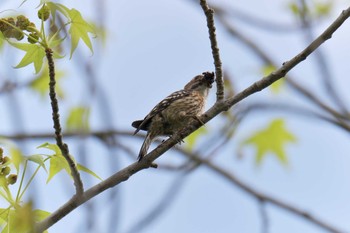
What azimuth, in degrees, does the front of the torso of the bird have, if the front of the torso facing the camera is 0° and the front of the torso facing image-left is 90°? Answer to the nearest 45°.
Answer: approximately 270°
